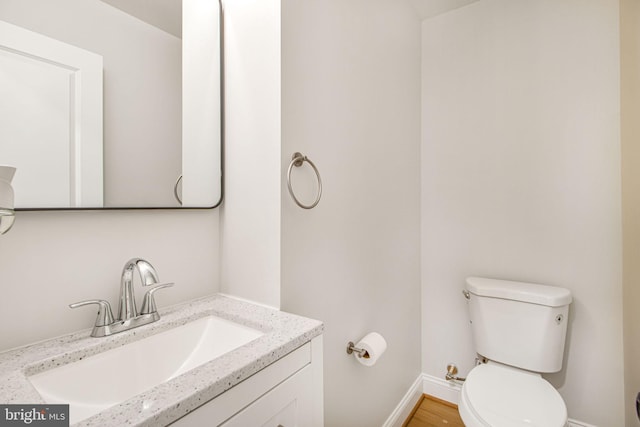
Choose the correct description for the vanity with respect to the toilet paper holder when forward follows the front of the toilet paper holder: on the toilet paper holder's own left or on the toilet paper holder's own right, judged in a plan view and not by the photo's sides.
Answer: on the toilet paper holder's own right

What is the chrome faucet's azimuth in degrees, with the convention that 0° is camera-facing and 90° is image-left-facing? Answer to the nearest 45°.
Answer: approximately 315°

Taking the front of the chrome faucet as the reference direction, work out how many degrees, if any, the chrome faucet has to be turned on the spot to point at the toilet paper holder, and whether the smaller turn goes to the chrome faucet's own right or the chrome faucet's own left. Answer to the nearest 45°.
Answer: approximately 45° to the chrome faucet's own left

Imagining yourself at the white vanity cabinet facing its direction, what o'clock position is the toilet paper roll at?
The toilet paper roll is roughly at 9 o'clock from the white vanity cabinet.

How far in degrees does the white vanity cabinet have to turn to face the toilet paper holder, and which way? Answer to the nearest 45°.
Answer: approximately 90° to its left

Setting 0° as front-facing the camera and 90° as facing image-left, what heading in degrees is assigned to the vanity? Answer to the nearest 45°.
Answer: approximately 315°
